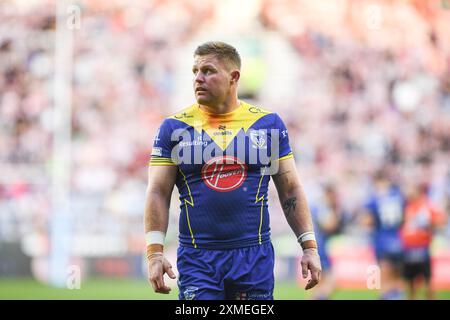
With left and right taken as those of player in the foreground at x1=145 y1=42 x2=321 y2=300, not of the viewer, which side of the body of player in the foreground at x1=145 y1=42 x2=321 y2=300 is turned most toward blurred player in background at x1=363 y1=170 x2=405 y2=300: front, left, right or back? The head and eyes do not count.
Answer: back

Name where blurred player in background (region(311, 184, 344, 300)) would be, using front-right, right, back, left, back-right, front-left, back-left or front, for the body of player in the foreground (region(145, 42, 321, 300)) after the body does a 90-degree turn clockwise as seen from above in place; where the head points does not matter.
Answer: right

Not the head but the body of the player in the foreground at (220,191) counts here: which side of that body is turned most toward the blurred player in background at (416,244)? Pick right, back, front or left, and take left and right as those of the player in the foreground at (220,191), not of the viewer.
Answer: back

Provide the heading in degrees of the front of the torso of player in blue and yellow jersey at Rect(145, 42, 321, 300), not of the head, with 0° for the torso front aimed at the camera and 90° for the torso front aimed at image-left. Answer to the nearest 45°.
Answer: approximately 0°
